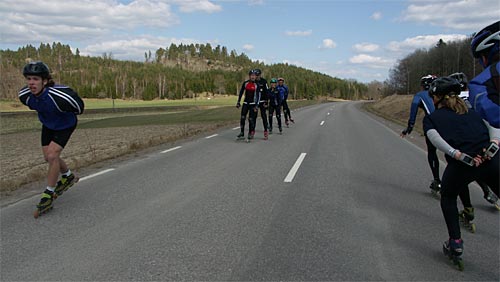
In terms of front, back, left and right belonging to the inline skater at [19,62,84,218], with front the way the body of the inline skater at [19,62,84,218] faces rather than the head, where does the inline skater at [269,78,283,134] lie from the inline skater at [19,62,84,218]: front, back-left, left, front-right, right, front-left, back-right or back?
back

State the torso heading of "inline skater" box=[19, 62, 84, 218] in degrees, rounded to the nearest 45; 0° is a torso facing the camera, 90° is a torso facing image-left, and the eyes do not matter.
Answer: approximately 45°

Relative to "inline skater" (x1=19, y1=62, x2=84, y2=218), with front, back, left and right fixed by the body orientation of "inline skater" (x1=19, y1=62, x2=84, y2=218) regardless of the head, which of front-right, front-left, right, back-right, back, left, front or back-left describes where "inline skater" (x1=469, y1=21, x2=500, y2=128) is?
left

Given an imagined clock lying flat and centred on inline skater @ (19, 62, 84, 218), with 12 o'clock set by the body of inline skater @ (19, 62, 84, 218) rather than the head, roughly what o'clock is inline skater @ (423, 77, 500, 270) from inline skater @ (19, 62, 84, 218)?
inline skater @ (423, 77, 500, 270) is roughly at 9 o'clock from inline skater @ (19, 62, 84, 218).
